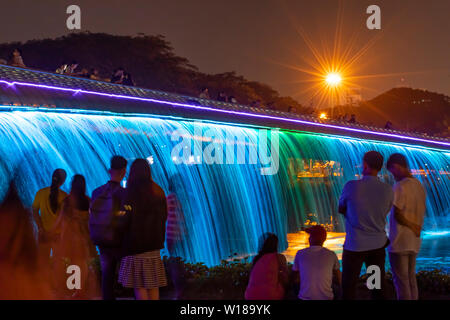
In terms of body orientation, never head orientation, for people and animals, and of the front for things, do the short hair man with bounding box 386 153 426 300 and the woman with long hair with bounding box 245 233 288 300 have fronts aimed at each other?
no

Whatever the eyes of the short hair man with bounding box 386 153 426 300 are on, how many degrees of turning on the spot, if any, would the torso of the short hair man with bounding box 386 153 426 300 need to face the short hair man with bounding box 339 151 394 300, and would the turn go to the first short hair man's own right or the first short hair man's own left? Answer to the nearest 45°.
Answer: approximately 90° to the first short hair man's own left

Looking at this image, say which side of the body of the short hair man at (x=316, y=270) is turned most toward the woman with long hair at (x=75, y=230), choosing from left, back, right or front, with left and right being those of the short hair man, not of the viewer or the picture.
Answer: left

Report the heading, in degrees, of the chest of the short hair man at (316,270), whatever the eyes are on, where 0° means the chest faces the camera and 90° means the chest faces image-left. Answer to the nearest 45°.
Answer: approximately 180°

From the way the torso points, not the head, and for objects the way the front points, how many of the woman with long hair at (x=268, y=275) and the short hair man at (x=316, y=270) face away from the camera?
2

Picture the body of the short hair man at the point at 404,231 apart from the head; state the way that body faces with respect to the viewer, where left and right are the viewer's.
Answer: facing away from the viewer and to the left of the viewer

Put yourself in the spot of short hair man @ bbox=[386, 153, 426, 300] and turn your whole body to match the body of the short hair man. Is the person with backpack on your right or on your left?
on your left

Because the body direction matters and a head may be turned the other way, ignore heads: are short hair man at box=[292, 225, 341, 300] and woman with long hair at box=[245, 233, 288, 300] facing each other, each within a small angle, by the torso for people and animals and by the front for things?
no

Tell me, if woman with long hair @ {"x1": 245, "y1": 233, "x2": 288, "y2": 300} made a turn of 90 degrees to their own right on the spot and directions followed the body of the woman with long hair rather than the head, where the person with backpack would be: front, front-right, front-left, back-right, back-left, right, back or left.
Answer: back

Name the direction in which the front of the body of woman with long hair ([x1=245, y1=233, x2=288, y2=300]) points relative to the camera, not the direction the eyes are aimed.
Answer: away from the camera

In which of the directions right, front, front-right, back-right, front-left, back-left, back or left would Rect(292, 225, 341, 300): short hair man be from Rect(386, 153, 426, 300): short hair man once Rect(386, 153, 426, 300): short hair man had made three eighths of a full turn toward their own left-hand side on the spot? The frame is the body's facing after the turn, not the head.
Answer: front-right

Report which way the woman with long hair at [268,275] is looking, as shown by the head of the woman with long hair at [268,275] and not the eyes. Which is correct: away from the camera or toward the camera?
away from the camera

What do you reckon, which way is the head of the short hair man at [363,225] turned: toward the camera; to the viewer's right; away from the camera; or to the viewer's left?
away from the camera

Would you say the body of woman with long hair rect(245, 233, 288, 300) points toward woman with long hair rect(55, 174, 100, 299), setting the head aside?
no

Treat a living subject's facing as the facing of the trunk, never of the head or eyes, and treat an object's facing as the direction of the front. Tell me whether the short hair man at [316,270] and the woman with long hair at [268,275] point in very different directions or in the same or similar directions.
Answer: same or similar directions

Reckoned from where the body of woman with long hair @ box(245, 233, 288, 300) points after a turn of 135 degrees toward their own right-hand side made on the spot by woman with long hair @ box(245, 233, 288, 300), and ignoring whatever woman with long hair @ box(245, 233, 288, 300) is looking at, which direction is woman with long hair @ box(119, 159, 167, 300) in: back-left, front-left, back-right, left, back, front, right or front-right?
back-right
